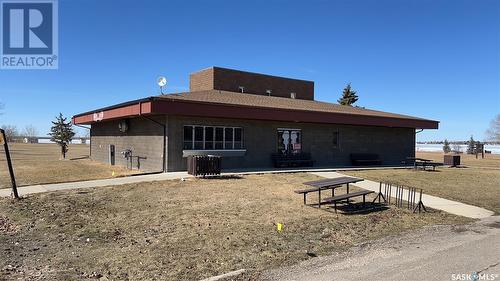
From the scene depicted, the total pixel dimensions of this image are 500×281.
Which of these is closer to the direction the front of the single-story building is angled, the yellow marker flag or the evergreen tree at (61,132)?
the yellow marker flag

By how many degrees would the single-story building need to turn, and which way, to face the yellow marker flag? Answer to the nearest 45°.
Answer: approximately 45° to its right

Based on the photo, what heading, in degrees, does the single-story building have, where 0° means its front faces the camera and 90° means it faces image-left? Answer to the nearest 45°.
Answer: approximately 315°

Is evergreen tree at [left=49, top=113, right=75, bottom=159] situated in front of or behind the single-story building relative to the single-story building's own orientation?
behind
